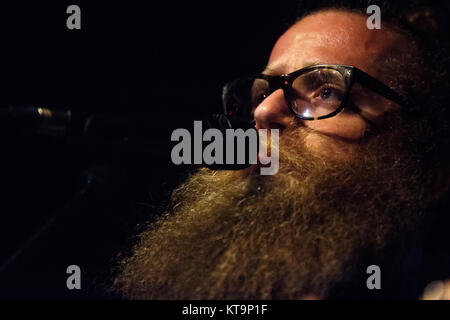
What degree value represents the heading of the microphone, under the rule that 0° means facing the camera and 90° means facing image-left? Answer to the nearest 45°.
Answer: approximately 270°

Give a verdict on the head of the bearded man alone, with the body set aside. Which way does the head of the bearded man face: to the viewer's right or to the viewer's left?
to the viewer's left
